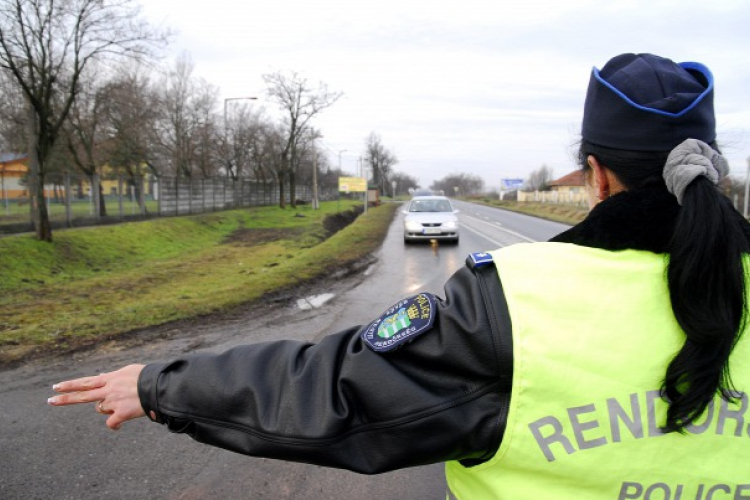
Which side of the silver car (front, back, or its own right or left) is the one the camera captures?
front

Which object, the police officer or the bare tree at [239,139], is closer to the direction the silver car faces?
the police officer

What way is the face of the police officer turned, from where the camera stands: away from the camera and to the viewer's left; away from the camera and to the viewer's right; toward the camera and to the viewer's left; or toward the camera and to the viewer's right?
away from the camera and to the viewer's left

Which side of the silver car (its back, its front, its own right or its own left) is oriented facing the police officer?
front

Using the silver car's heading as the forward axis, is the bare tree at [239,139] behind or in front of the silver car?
behind

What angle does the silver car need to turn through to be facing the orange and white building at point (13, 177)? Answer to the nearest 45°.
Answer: approximately 135° to its right

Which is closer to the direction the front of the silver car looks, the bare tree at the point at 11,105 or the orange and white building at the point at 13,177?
the bare tree

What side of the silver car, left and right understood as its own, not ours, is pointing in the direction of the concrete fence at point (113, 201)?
right

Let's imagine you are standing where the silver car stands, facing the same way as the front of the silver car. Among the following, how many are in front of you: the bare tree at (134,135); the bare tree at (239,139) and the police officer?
1

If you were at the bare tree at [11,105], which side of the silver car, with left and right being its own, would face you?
right

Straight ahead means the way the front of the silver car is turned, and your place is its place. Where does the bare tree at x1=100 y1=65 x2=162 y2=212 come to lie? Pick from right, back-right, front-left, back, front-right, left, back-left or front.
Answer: back-right
